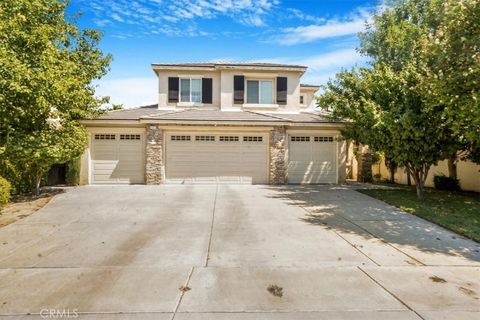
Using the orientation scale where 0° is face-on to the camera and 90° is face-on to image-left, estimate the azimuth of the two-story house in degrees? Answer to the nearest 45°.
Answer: approximately 0°

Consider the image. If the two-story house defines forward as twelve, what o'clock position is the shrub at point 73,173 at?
The shrub is roughly at 3 o'clock from the two-story house.

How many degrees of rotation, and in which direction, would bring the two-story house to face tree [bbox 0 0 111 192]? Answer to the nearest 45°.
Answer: approximately 45° to its right

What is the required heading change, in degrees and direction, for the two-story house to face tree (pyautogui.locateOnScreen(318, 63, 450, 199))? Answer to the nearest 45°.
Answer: approximately 45° to its left

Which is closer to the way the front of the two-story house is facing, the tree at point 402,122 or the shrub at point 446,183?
the tree

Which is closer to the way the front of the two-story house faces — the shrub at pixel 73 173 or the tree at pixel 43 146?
the tree

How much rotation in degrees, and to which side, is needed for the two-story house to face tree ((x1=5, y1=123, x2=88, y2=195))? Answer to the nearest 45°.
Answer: approximately 45° to its right

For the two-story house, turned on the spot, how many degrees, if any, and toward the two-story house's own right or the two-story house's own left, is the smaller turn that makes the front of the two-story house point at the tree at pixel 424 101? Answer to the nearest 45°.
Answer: approximately 45° to the two-story house's own left

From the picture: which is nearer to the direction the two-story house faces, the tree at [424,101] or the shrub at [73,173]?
the tree

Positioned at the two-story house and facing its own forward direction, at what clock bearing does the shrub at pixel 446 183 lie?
The shrub is roughly at 9 o'clock from the two-story house.
